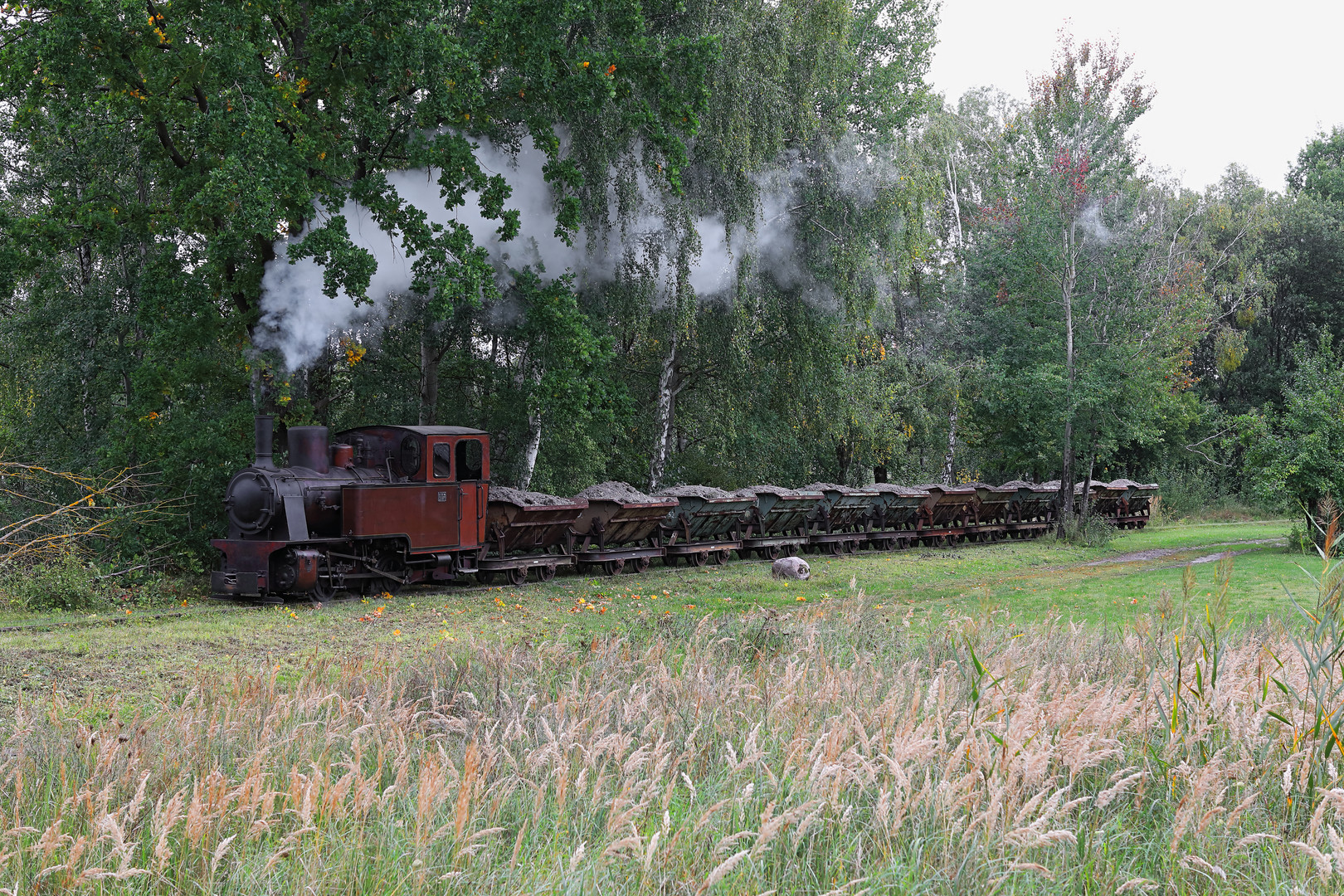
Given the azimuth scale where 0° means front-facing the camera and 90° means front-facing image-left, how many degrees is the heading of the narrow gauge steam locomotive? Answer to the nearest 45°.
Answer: approximately 45°

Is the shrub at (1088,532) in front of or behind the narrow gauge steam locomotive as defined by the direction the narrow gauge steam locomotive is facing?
behind

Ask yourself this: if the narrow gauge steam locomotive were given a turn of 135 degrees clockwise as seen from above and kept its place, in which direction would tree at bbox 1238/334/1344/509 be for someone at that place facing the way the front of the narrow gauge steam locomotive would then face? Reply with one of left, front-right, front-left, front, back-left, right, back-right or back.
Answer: right
